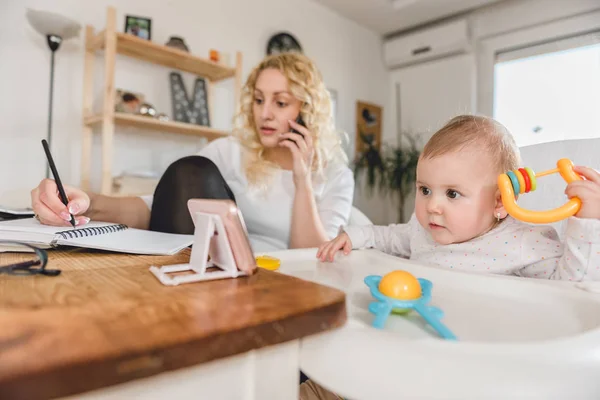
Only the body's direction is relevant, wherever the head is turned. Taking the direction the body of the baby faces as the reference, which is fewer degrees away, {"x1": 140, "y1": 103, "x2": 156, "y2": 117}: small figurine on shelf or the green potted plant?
the small figurine on shelf

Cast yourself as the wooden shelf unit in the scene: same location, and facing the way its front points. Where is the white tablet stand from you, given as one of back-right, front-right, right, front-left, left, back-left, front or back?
front-right

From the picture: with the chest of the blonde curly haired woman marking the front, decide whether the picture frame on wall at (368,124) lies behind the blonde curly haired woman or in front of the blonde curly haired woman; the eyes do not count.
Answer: behind

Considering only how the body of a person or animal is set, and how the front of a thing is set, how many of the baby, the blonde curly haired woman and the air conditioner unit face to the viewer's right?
0

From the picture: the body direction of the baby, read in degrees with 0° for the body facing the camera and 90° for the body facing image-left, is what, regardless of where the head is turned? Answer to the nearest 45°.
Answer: approximately 45°

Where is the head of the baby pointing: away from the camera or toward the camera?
toward the camera

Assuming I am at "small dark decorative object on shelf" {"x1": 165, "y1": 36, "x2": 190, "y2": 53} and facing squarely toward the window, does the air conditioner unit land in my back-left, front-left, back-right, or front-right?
front-left

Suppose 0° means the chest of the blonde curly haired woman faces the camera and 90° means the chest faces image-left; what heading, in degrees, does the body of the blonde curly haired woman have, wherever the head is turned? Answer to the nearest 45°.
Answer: approximately 45°

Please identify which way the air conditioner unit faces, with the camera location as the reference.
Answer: facing the viewer and to the left of the viewer

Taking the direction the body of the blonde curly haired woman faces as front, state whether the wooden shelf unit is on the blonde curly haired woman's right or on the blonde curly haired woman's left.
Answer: on the blonde curly haired woman's right

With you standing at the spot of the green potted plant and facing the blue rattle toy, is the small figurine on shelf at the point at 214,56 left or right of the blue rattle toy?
right

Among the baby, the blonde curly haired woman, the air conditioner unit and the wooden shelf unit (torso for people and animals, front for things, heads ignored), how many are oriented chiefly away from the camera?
0

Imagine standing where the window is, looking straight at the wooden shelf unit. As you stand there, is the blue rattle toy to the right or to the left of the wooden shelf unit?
left

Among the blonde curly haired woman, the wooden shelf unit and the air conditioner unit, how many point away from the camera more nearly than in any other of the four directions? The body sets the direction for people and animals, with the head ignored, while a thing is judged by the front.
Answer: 0

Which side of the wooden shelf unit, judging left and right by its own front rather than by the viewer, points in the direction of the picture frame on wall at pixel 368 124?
left

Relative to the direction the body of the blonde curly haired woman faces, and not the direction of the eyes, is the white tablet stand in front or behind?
in front

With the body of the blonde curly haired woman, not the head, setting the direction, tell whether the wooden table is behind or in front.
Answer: in front
